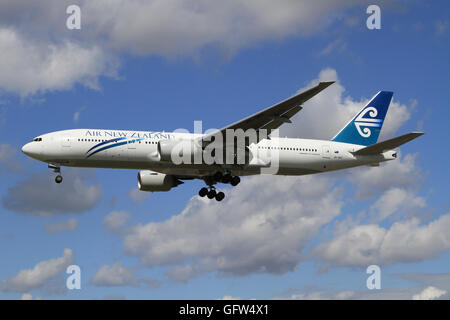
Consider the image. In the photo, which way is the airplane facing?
to the viewer's left
